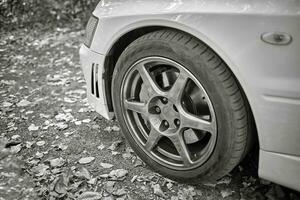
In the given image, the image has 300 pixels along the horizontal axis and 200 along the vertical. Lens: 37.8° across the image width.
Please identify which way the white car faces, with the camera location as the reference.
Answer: facing away from the viewer and to the left of the viewer

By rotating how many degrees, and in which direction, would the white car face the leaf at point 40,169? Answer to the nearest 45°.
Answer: approximately 45° to its left
